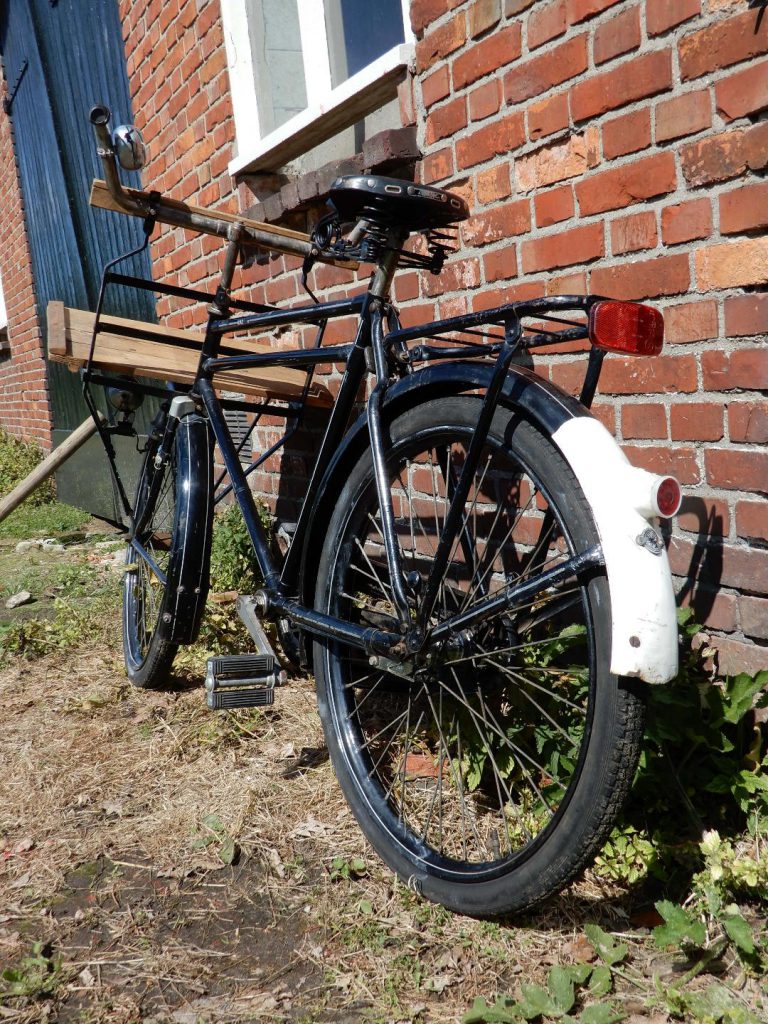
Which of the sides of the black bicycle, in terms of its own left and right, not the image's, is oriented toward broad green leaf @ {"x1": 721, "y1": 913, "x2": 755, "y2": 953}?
back

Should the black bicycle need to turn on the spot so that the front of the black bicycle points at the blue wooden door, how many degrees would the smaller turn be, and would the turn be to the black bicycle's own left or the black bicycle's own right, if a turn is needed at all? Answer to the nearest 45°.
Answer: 0° — it already faces it

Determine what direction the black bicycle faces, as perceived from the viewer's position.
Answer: facing away from the viewer and to the left of the viewer
